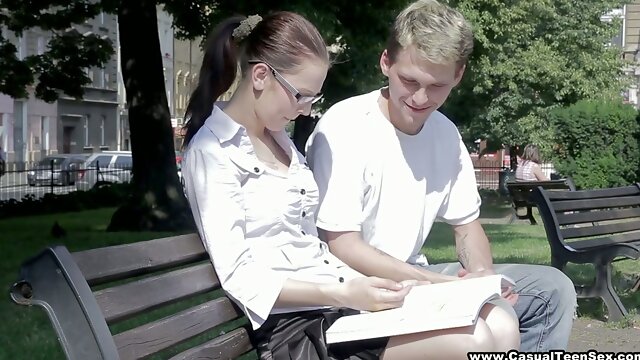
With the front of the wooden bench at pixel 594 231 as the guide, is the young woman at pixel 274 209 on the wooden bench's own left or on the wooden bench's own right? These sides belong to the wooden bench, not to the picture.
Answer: on the wooden bench's own right

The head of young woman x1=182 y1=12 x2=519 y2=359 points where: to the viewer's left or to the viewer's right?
to the viewer's right

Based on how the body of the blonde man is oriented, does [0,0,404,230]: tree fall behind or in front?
behind

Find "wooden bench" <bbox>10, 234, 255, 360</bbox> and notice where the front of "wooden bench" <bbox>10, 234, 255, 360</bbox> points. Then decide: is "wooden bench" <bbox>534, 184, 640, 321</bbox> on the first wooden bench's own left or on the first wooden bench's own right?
on the first wooden bench's own left

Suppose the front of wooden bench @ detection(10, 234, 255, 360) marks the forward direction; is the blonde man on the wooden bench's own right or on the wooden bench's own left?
on the wooden bench's own left

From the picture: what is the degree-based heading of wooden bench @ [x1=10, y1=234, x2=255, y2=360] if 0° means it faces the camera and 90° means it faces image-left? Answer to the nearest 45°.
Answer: approximately 315°

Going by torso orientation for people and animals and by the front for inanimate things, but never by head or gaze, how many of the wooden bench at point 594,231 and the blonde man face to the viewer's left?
0

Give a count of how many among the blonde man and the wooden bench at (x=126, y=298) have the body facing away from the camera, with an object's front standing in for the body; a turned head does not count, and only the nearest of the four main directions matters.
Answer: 0

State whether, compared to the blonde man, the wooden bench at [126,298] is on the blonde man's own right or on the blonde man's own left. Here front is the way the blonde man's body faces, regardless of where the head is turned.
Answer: on the blonde man's own right

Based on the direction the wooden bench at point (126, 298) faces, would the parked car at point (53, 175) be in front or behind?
behind
